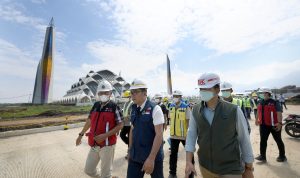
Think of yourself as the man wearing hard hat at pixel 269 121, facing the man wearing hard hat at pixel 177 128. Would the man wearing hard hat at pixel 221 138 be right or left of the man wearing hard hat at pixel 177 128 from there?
left

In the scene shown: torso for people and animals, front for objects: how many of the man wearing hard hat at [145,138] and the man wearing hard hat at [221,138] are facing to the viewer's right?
0

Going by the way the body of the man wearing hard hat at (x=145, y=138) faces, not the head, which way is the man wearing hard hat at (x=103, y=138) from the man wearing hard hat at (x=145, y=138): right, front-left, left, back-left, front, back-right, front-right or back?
right

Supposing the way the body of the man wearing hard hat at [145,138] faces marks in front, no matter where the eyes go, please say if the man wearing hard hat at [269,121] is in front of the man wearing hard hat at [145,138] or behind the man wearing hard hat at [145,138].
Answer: behind

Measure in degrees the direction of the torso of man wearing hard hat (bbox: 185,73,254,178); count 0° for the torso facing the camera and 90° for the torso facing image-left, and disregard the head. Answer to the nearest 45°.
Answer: approximately 45°

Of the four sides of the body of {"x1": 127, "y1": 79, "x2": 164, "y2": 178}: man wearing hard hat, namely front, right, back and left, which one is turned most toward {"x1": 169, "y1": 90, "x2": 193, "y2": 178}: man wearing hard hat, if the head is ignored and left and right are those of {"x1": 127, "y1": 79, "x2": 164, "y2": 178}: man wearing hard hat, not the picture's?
back
